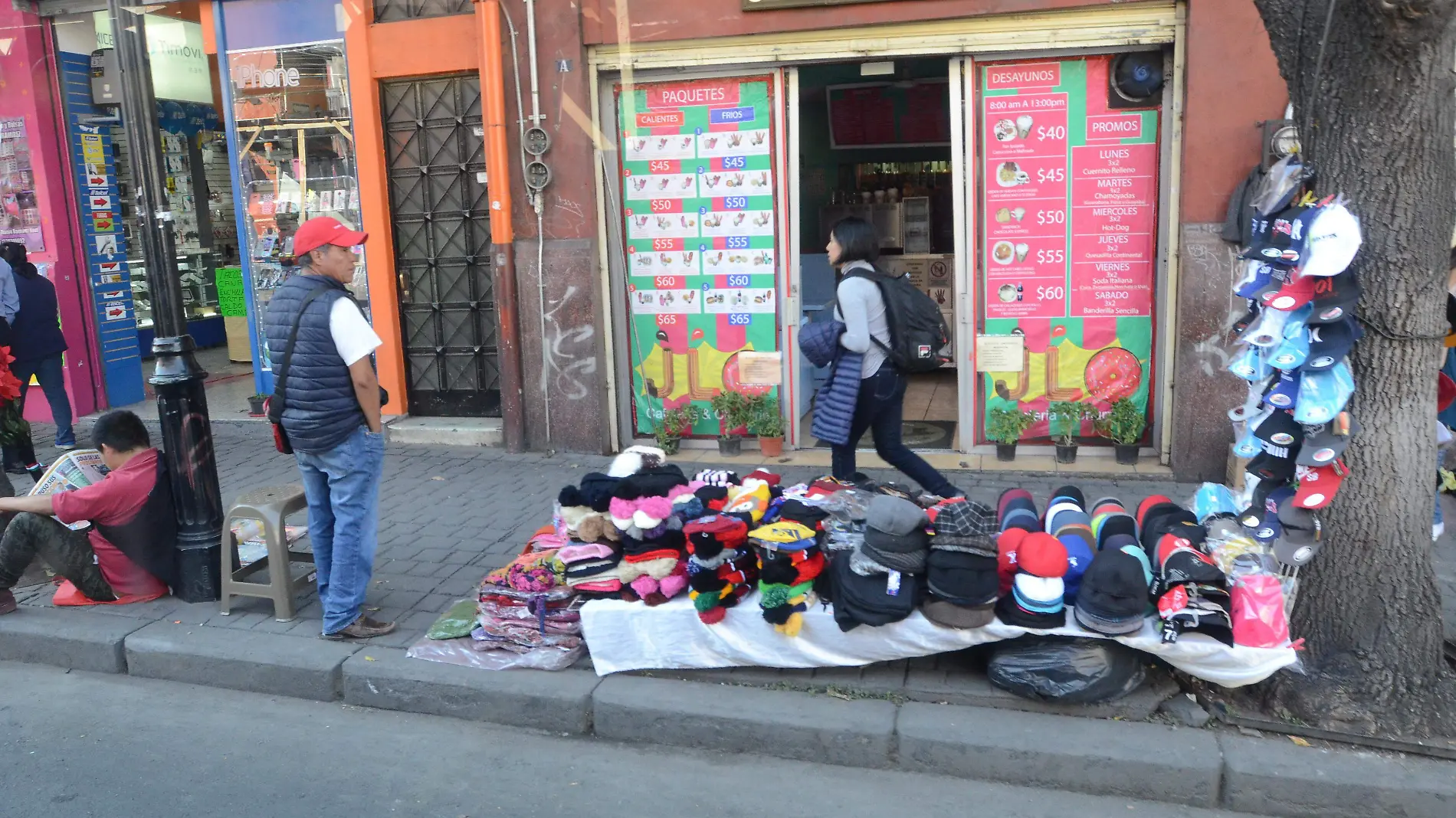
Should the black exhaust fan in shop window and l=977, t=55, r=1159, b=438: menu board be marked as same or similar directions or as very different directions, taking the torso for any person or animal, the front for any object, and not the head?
same or similar directions

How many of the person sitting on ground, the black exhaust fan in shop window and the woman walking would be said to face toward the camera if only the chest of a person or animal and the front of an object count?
1

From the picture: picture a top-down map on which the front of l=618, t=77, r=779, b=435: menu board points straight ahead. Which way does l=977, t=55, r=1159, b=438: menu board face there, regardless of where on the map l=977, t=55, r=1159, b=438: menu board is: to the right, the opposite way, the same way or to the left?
the same way

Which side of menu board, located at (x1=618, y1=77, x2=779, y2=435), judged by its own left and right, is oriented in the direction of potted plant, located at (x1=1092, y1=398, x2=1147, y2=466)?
left

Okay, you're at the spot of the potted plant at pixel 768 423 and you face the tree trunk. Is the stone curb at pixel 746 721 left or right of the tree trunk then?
right

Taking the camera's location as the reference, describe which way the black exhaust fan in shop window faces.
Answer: facing the viewer

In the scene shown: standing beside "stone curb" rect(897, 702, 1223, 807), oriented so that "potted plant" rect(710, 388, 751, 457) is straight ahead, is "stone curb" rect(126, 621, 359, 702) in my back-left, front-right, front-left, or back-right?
front-left

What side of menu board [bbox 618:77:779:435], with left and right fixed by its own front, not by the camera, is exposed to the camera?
front

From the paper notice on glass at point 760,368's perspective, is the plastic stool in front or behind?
in front

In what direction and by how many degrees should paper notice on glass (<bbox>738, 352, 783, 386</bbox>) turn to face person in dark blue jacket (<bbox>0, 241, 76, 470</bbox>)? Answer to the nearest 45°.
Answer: approximately 90° to its right

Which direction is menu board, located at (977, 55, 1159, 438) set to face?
toward the camera

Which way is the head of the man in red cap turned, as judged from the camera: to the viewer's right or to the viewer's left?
to the viewer's right

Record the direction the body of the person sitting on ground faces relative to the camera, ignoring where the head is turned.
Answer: to the viewer's left

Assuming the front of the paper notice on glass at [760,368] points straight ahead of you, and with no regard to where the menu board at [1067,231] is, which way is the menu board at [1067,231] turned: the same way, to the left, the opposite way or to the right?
the same way
